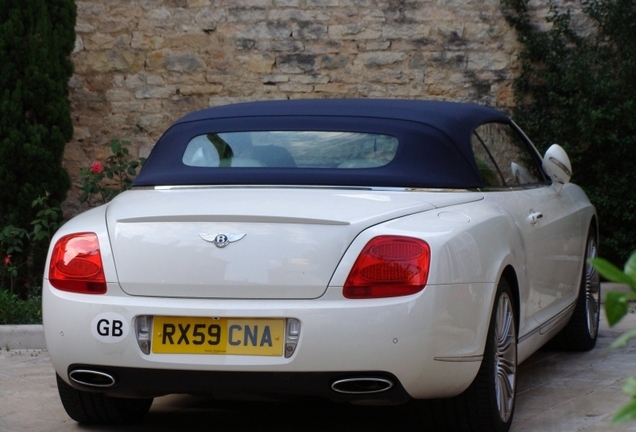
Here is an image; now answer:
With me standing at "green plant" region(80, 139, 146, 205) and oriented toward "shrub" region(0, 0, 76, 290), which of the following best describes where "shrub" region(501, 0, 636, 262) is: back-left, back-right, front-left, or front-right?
back-left

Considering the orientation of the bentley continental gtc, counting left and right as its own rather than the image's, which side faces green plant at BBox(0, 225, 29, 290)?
left

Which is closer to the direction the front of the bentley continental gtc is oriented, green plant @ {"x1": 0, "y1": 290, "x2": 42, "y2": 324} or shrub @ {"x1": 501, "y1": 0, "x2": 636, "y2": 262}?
the shrub

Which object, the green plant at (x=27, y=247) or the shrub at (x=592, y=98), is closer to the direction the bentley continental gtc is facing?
the shrub

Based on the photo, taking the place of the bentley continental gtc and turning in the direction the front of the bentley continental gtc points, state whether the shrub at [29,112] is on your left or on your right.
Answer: on your left

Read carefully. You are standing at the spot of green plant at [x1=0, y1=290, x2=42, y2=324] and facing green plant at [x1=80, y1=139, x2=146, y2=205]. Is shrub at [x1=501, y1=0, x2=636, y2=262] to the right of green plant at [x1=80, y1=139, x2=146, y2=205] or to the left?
right

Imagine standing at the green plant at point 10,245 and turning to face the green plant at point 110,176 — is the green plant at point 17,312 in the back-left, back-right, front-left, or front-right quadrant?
back-right

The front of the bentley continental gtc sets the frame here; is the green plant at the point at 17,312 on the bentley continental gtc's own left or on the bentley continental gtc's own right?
on the bentley continental gtc's own left

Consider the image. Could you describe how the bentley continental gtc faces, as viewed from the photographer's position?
facing away from the viewer and to the right of the viewer

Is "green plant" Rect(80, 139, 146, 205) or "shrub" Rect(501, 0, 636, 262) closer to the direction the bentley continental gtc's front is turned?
the shrub
